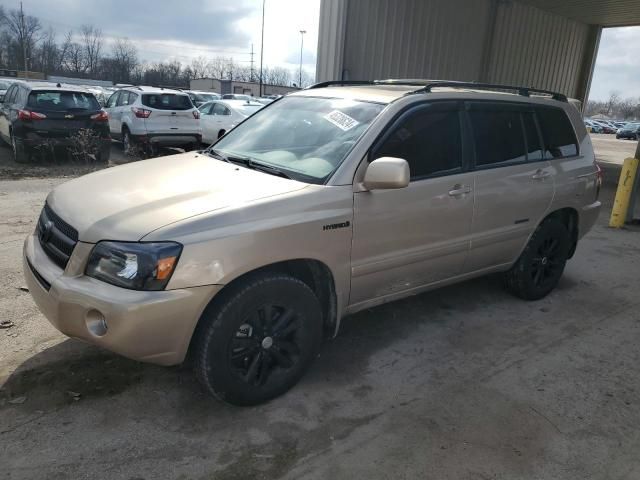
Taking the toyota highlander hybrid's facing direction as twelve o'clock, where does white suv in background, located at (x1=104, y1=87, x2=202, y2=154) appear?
The white suv in background is roughly at 4 o'clock from the toyota highlander hybrid.

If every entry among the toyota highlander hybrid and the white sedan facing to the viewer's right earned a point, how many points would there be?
0

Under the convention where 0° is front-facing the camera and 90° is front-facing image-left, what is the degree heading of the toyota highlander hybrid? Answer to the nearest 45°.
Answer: approximately 45°

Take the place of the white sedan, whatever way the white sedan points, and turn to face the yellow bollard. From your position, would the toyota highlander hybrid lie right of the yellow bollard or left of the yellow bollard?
right

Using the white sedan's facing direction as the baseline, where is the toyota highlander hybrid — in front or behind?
behind

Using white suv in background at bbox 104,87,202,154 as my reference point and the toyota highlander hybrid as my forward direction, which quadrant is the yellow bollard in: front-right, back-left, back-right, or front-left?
front-left

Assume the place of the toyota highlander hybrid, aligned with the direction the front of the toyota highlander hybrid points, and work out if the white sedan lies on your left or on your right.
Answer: on your right

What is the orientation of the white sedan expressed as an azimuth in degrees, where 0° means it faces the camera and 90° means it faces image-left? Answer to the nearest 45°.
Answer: approximately 135°

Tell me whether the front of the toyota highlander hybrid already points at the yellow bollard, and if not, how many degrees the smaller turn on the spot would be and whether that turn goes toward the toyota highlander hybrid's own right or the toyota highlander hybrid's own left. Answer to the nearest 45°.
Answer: approximately 180°
